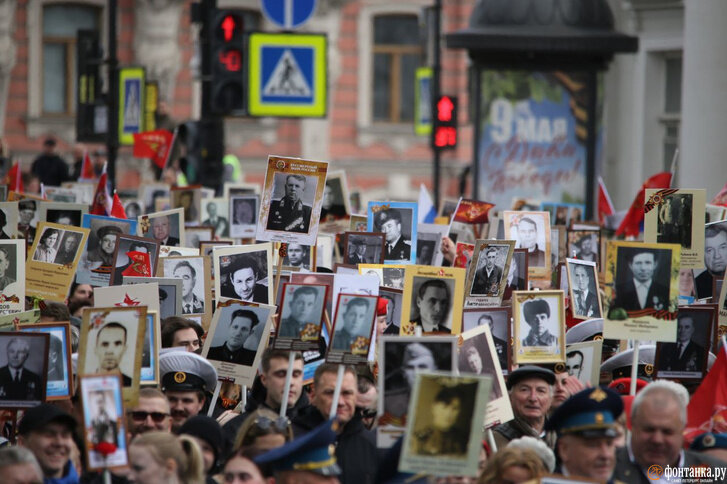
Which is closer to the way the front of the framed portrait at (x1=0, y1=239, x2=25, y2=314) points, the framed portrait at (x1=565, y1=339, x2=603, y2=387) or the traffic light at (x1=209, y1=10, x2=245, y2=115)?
the framed portrait

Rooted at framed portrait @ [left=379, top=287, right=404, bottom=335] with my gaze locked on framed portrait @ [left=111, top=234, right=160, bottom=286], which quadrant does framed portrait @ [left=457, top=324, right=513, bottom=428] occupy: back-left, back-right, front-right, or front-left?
back-left

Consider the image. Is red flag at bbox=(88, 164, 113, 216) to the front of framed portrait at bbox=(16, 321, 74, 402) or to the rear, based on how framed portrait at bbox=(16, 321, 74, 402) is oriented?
to the rear

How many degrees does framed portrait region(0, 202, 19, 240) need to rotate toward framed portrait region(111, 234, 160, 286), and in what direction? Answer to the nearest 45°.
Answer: approximately 45° to its left

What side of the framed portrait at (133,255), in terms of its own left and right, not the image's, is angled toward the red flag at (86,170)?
back

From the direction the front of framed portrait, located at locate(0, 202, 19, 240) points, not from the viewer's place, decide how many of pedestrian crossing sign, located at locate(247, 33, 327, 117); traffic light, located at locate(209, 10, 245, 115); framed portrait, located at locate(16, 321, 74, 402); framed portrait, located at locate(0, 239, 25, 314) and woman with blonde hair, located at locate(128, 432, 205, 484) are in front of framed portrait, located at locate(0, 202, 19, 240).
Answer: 3

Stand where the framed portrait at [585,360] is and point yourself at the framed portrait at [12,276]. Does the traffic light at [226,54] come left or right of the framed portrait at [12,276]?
right
